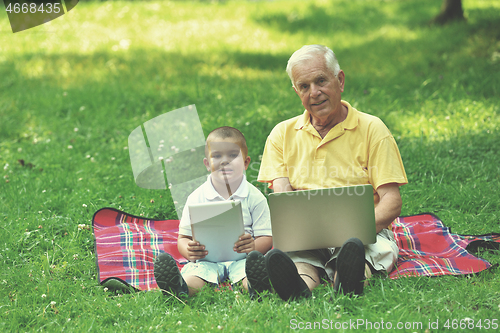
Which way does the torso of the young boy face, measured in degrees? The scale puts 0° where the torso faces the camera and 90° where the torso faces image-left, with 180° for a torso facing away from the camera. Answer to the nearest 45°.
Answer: approximately 0°

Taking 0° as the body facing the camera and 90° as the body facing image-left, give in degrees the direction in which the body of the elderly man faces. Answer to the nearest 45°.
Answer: approximately 0°

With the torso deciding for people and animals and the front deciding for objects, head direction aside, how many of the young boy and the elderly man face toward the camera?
2
